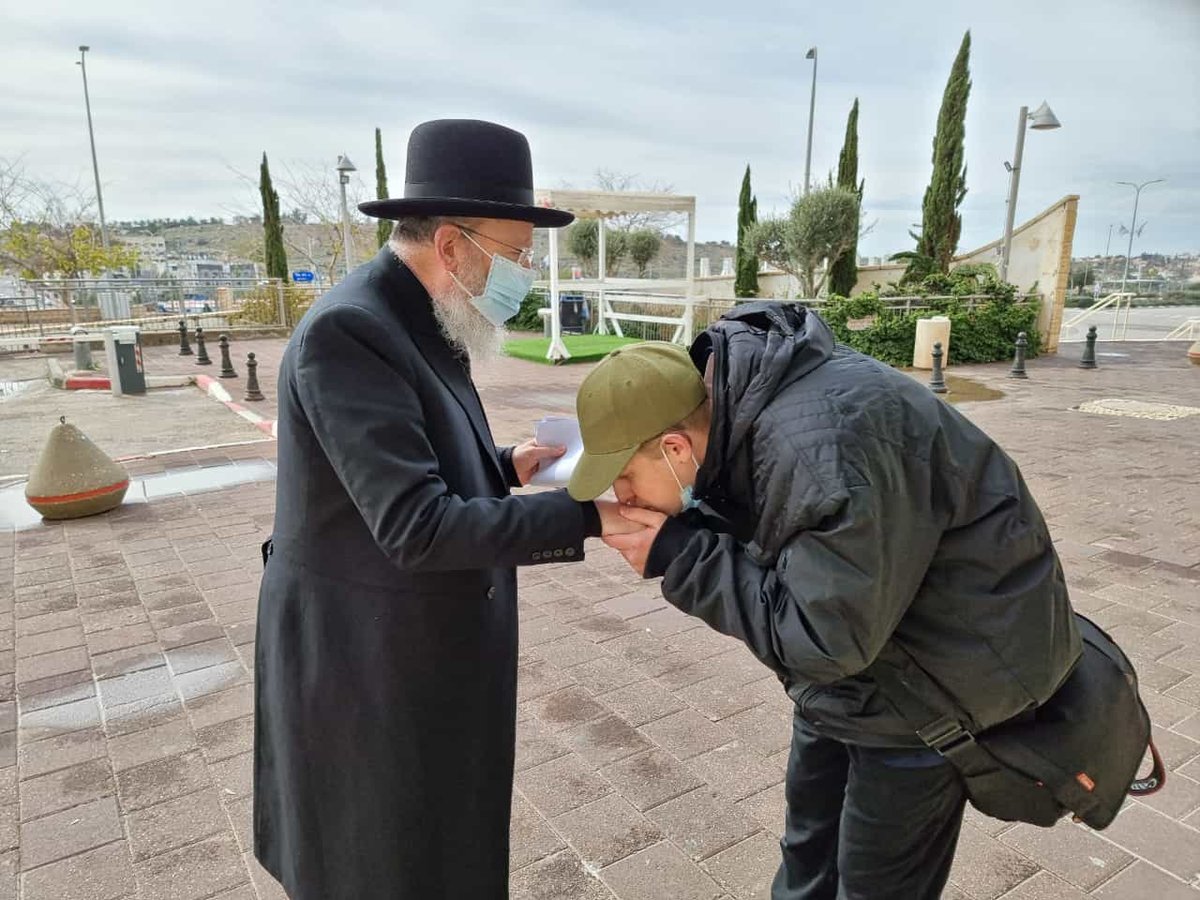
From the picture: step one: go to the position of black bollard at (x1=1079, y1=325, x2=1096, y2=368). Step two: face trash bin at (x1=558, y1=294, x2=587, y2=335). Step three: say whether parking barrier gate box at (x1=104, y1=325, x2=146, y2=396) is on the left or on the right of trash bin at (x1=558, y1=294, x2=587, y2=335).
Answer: left

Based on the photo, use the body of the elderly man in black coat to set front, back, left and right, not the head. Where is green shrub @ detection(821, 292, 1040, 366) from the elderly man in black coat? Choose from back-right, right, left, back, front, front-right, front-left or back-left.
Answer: front-left

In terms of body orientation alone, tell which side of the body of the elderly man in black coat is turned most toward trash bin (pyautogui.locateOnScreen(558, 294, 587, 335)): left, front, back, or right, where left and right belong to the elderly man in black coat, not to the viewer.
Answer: left

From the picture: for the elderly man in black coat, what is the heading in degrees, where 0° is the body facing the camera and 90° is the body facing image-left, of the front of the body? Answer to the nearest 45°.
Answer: approximately 270°

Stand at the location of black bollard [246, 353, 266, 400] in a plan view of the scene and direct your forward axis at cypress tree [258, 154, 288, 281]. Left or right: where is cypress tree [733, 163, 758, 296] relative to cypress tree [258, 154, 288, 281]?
right

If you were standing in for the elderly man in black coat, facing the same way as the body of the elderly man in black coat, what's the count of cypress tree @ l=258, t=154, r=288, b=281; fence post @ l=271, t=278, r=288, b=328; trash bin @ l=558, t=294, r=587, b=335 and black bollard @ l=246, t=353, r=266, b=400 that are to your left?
4

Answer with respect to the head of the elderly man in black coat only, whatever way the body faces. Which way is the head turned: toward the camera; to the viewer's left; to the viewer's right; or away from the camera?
to the viewer's right

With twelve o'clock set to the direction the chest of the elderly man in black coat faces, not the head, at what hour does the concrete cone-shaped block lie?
The concrete cone-shaped block is roughly at 8 o'clock from the elderly man in black coat.

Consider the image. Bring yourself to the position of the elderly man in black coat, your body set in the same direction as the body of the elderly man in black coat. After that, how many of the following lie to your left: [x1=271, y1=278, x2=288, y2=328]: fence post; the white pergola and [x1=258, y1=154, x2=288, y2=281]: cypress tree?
3

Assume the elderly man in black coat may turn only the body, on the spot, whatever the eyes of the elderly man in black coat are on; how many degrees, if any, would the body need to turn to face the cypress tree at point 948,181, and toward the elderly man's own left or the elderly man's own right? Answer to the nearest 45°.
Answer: approximately 45° to the elderly man's own left

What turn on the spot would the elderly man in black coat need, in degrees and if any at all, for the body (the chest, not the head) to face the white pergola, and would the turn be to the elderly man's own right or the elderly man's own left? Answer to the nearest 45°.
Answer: approximately 90° to the elderly man's own left

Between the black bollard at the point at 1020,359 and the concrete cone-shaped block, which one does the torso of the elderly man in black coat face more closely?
the black bollard
